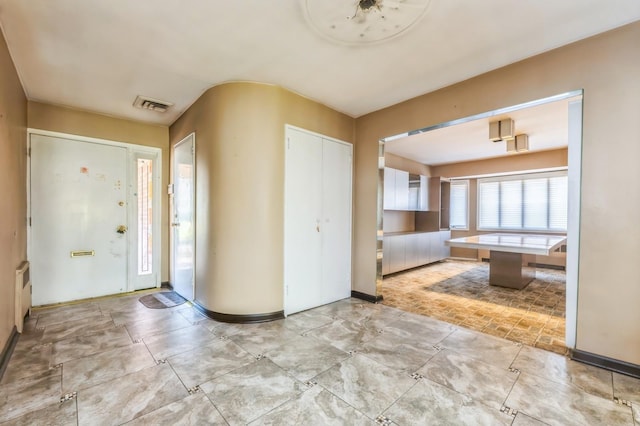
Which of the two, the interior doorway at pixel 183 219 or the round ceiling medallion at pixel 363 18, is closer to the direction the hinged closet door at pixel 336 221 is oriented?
the round ceiling medallion

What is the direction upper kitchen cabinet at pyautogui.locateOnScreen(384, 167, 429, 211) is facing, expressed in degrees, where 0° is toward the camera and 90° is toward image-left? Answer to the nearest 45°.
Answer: approximately 315°

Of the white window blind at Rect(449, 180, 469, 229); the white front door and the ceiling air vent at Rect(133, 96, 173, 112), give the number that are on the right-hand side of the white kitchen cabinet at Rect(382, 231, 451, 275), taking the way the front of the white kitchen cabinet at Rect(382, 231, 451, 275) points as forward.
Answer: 2

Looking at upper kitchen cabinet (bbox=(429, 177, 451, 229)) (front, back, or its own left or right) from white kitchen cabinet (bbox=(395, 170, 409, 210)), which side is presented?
right

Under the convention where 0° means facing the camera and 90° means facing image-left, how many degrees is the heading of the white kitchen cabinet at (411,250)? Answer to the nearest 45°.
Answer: approximately 315°

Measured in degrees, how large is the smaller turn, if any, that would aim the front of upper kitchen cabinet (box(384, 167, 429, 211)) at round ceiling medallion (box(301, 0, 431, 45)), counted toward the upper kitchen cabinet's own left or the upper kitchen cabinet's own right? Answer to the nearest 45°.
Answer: approximately 45° to the upper kitchen cabinet's own right

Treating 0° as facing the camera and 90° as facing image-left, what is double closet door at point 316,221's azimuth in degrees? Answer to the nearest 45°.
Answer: approximately 315°

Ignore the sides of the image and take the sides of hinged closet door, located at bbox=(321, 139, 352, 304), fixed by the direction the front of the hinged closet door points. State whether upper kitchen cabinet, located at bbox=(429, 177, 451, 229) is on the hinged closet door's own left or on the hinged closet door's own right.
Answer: on the hinged closet door's own left

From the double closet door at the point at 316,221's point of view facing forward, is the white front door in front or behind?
behind
